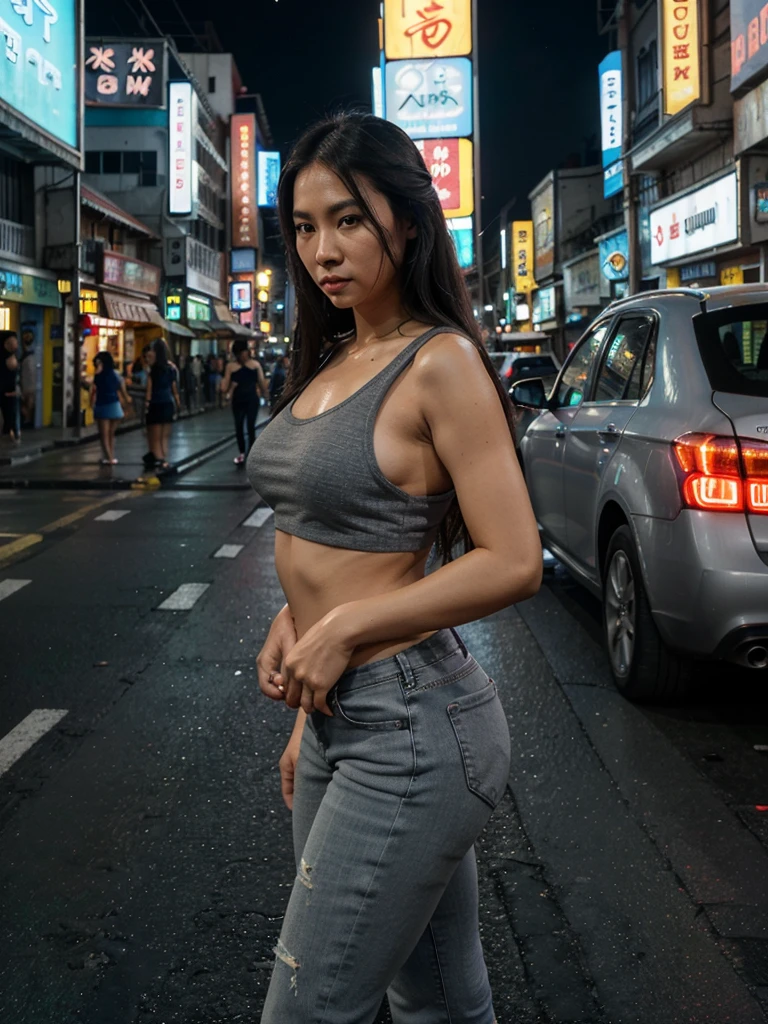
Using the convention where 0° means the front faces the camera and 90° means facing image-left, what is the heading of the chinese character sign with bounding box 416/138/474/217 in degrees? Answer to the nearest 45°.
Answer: approximately 0°

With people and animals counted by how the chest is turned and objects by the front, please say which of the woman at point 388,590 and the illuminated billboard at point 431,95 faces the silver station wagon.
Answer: the illuminated billboard

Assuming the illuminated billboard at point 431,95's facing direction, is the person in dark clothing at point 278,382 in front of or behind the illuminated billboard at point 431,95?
in front

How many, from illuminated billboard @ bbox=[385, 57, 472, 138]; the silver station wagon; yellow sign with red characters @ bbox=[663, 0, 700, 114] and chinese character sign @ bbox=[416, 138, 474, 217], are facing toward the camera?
3

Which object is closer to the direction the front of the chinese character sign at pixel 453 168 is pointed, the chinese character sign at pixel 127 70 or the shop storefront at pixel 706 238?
the shop storefront

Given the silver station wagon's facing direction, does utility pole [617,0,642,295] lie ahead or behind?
ahead

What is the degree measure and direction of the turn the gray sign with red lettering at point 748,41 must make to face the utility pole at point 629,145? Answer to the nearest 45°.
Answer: approximately 135° to its right

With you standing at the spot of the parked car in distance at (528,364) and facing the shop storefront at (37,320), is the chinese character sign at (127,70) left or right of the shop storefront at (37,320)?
right
